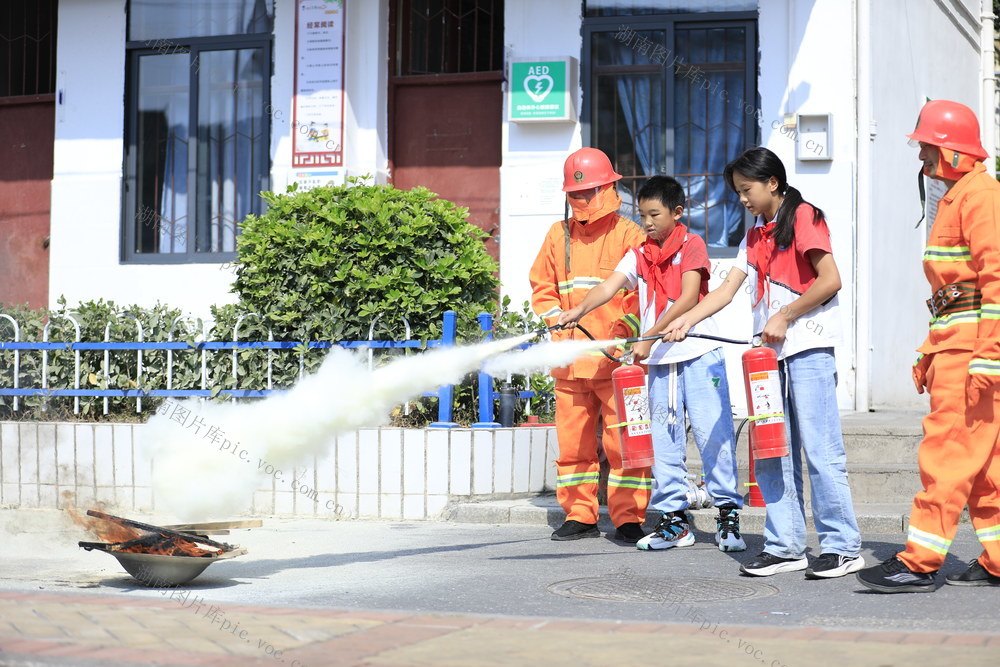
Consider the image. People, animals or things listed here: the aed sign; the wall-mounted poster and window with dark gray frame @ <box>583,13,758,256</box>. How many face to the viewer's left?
0

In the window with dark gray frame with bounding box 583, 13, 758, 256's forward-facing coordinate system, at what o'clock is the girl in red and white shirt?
The girl in red and white shirt is roughly at 12 o'clock from the window with dark gray frame.

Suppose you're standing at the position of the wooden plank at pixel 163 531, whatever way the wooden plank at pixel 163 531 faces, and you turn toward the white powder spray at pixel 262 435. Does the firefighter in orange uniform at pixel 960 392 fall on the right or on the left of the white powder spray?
right

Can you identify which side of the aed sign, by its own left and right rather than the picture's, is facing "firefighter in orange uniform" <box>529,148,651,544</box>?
front

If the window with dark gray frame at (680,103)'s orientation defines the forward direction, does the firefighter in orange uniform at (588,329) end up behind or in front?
in front

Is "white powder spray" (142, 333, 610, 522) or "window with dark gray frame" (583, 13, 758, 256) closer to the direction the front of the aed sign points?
the white powder spray

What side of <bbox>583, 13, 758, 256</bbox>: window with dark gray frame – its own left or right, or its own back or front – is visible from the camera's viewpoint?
front

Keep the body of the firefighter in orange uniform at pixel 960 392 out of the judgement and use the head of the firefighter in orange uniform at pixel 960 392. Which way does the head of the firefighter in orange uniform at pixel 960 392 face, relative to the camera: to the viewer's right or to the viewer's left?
to the viewer's left

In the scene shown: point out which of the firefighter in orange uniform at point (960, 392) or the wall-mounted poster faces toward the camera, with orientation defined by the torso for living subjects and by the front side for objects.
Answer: the wall-mounted poster

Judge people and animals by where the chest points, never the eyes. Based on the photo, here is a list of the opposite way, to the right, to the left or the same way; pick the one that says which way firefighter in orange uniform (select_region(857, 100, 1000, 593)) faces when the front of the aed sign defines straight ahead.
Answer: to the right

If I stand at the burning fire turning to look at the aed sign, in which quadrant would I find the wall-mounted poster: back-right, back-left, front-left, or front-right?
front-left

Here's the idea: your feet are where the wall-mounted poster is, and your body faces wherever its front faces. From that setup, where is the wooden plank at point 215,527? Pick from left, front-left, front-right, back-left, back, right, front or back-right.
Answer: front

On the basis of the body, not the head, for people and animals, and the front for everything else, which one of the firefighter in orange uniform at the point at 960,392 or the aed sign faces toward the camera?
the aed sign

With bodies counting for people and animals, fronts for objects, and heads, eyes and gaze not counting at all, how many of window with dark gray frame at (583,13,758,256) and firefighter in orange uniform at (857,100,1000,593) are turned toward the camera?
1

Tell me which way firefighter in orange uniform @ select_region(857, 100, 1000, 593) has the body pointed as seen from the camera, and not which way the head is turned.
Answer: to the viewer's left

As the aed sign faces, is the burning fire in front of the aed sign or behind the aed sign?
in front

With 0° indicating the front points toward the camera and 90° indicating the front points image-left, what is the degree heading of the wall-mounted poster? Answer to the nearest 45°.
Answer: approximately 0°

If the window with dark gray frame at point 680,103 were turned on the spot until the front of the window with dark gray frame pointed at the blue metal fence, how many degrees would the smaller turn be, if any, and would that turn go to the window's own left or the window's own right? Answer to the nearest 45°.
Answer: approximately 45° to the window's own right

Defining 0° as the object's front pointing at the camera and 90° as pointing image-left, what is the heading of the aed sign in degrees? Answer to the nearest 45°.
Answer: approximately 0°
